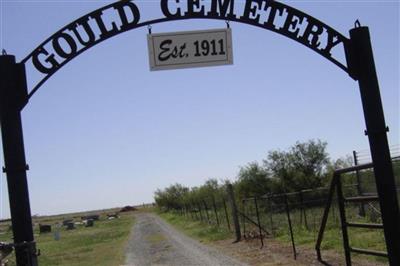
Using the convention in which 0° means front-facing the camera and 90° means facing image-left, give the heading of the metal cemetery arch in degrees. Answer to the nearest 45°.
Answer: approximately 0°

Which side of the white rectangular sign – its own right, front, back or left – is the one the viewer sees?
front
